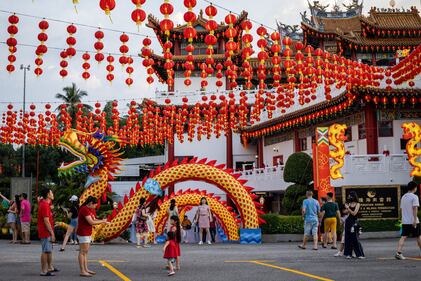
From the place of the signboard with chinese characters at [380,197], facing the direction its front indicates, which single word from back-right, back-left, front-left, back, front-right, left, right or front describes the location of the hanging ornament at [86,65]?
front-right

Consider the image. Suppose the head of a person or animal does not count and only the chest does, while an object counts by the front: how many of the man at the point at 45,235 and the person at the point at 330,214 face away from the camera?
1

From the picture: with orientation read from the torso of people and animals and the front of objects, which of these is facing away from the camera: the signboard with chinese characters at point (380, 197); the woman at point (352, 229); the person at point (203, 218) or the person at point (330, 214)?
the person at point (330, 214)

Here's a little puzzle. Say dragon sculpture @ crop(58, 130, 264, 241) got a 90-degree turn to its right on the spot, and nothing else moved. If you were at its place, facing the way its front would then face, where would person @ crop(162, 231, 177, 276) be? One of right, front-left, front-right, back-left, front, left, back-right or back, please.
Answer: back

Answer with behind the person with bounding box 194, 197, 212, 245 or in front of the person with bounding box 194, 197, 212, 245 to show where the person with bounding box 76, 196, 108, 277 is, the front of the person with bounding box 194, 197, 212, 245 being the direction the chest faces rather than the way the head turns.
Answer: in front

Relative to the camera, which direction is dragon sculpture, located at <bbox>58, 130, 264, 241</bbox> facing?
to the viewer's left

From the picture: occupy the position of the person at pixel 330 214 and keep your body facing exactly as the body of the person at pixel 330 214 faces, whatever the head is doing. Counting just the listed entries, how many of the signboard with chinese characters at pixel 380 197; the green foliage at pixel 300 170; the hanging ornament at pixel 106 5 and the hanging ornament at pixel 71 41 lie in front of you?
2

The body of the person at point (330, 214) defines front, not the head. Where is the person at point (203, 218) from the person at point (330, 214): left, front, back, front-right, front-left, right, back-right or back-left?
front-left

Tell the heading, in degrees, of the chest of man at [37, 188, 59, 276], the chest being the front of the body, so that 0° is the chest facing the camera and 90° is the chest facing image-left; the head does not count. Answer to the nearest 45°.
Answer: approximately 270°

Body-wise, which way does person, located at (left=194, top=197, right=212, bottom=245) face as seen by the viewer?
toward the camera

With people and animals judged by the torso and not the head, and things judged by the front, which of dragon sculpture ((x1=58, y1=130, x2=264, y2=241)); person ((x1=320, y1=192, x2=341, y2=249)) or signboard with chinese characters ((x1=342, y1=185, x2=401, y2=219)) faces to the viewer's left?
the dragon sculpture

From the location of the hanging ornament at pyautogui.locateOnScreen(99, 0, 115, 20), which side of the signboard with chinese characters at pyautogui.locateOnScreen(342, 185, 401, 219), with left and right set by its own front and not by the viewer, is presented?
front

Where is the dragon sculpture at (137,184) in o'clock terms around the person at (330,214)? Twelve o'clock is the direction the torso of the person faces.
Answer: The dragon sculpture is roughly at 10 o'clock from the person.

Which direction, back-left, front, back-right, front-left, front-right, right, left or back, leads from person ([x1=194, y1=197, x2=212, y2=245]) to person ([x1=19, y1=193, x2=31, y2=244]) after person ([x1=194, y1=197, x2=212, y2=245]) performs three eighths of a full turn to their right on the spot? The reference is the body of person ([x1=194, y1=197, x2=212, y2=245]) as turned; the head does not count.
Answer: front-left

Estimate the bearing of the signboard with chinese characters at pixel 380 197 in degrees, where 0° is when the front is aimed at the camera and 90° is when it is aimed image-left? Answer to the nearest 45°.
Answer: approximately 0°
